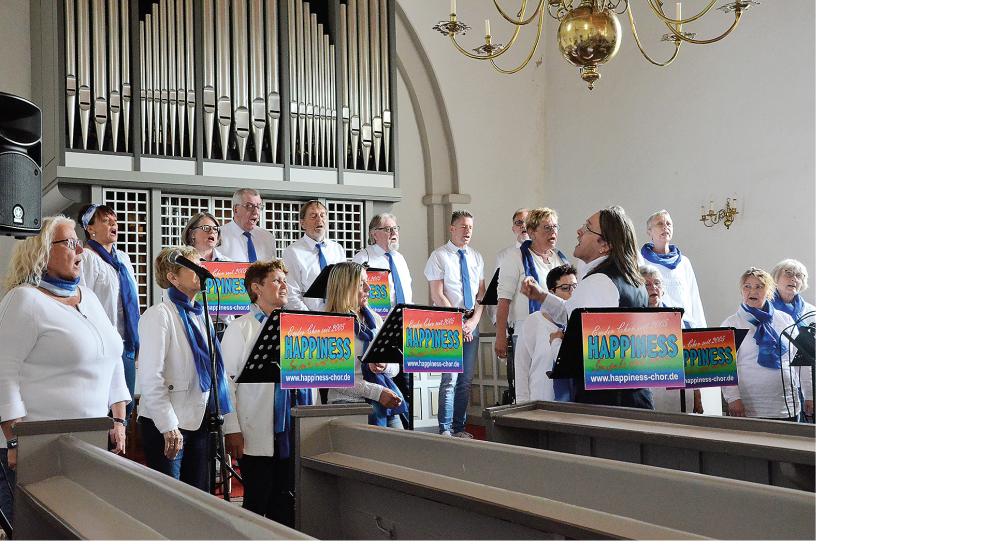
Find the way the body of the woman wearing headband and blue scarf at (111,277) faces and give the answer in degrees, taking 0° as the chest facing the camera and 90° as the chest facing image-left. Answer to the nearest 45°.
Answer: approximately 315°

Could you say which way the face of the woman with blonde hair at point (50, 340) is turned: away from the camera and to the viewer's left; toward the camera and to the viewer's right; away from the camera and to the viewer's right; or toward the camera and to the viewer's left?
toward the camera and to the viewer's right

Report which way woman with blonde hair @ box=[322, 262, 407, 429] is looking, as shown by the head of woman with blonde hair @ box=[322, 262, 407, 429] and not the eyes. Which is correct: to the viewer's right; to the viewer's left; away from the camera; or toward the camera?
to the viewer's right

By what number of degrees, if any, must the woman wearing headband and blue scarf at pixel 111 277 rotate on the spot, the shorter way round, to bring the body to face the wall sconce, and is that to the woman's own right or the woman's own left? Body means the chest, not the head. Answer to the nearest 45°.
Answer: approximately 45° to the woman's own left

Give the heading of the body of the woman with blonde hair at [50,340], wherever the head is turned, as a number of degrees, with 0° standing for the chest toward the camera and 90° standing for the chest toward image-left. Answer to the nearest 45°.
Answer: approximately 315°

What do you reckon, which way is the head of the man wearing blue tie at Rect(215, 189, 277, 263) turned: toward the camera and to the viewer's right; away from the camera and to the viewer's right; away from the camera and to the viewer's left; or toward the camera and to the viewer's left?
toward the camera and to the viewer's right
